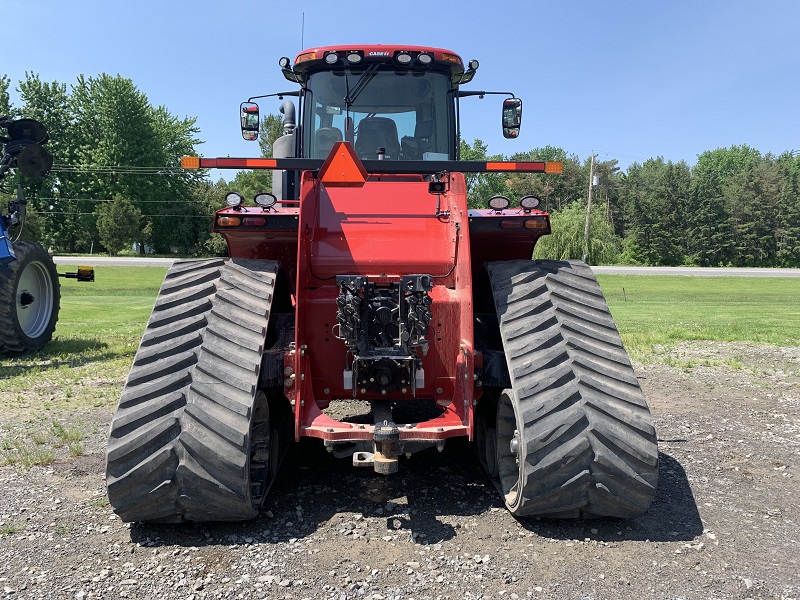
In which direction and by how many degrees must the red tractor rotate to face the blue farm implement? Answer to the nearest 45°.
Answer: approximately 45° to its left

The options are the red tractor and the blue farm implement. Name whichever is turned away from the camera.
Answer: the red tractor

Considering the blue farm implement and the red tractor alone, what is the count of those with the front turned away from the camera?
1

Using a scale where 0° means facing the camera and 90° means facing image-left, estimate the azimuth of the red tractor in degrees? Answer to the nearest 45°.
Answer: approximately 180°
